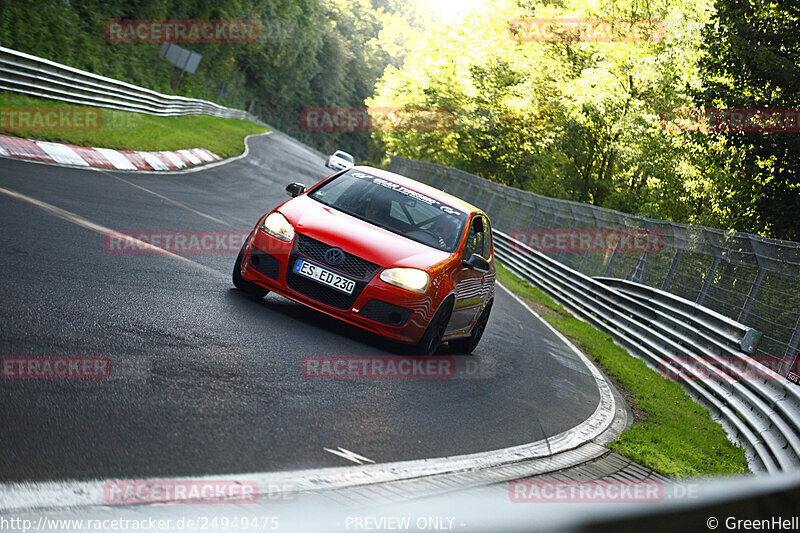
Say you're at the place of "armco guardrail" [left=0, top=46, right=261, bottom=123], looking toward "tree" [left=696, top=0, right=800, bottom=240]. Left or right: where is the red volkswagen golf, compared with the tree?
right

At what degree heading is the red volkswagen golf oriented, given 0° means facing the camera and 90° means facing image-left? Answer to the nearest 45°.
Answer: approximately 45°

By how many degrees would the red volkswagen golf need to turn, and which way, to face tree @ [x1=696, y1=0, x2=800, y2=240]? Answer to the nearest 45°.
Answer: approximately 180°

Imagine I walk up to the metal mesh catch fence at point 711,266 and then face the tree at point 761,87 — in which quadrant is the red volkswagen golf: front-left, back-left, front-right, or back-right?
back-left

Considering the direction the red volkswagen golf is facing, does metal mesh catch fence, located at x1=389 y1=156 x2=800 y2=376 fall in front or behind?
behind

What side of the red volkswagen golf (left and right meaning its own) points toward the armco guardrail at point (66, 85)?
right

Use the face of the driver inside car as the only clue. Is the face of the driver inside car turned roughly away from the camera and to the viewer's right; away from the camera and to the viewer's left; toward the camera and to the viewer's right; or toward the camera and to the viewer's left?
toward the camera and to the viewer's left
